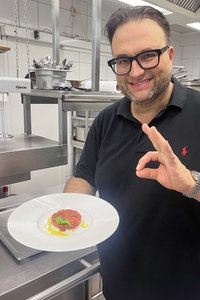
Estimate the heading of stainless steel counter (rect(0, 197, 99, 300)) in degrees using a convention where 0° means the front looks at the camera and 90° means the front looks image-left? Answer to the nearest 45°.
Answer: approximately 315°
